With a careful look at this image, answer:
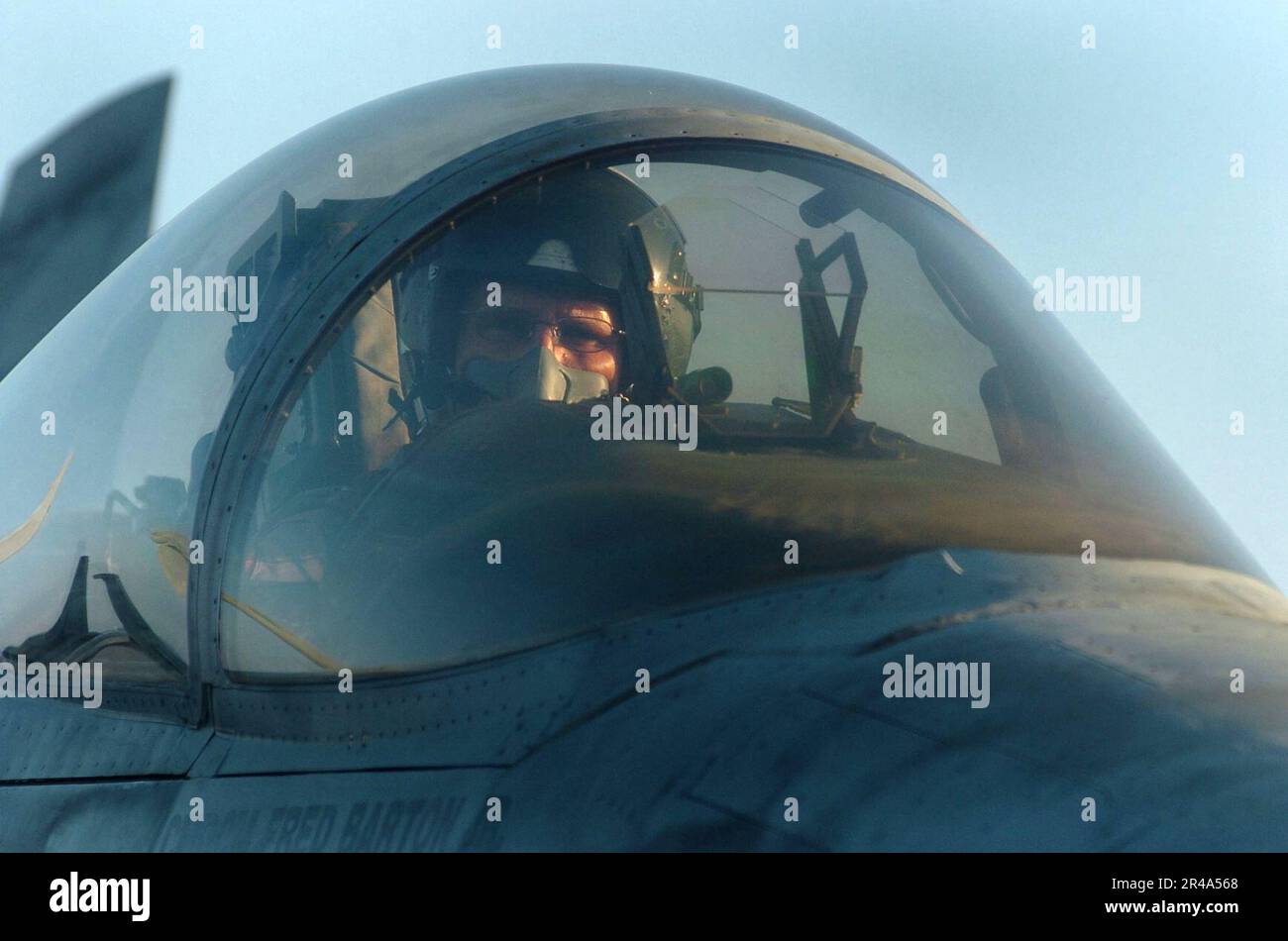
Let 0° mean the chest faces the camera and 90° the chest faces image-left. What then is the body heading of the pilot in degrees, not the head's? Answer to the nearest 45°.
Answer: approximately 0°

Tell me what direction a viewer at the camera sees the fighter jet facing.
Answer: facing the viewer and to the right of the viewer
